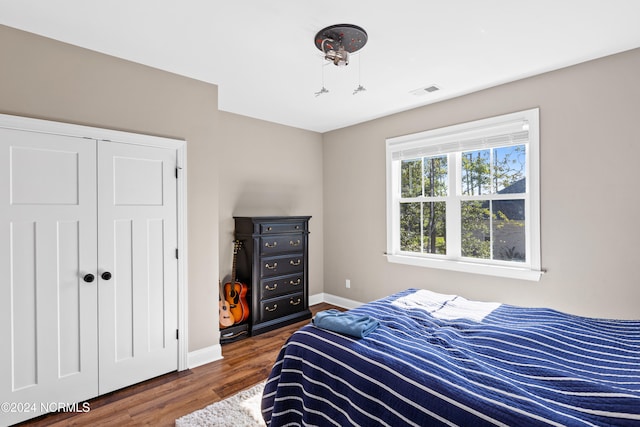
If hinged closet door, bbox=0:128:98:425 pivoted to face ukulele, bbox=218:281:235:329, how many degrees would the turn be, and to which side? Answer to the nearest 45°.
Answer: approximately 45° to its left

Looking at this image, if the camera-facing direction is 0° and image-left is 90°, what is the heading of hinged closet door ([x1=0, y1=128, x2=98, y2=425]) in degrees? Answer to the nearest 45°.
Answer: approximately 315°

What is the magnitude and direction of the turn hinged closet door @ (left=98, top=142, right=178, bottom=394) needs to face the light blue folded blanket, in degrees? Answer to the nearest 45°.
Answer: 0° — it already faces it

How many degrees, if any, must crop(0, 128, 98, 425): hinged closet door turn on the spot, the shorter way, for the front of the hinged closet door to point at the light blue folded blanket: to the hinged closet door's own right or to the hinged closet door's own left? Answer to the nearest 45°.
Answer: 0° — it already faces it

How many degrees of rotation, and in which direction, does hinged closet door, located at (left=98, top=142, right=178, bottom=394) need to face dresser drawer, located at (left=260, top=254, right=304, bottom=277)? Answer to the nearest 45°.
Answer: approximately 45° to its left

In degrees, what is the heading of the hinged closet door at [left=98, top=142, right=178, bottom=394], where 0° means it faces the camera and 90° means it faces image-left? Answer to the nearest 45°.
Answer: approximately 315°

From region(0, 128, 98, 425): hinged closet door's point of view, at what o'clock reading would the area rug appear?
The area rug is roughly at 12 o'clock from the hinged closet door.

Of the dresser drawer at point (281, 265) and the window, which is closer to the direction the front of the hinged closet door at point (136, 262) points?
the window
